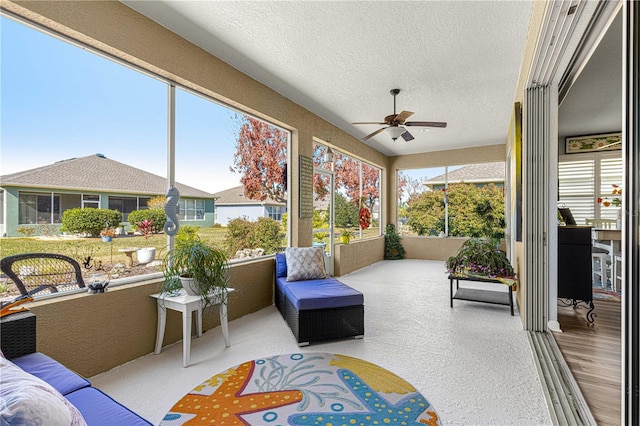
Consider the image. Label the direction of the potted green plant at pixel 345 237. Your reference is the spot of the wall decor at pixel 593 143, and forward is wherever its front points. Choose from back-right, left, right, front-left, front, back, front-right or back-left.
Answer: front-right

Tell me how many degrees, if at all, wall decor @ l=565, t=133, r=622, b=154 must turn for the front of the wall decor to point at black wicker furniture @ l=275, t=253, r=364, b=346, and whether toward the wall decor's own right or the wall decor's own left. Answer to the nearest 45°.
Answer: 0° — it already faces it

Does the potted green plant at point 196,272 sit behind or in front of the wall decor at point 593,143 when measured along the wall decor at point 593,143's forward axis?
in front

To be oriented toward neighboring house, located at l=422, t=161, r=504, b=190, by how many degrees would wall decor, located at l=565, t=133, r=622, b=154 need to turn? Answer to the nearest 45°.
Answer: approximately 180°

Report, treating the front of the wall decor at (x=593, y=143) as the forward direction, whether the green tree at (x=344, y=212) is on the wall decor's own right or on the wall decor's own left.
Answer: on the wall decor's own right

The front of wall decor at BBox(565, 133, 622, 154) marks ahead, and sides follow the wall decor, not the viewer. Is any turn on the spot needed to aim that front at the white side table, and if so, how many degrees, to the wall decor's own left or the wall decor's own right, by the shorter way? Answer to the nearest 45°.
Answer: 0° — it already faces it

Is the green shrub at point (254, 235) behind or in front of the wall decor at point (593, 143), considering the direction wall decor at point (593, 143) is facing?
in front

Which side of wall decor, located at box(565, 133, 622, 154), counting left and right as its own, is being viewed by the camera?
front

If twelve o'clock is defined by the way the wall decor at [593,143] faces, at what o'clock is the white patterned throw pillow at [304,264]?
The white patterned throw pillow is roughly at 1 o'clock from the wall decor.

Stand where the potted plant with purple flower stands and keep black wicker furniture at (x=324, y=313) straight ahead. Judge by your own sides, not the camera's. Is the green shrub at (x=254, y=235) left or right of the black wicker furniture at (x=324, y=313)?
right

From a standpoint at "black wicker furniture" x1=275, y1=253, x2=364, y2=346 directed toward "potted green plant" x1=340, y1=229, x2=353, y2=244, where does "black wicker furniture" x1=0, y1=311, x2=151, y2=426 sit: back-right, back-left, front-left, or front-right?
back-left

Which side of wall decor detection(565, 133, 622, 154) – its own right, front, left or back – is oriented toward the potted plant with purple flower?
front

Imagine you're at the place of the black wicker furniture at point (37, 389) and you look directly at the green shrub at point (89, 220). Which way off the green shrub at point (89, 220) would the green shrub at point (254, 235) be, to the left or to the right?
right

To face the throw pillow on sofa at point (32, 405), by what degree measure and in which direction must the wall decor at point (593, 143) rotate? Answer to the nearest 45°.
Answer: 0° — it already faces it
